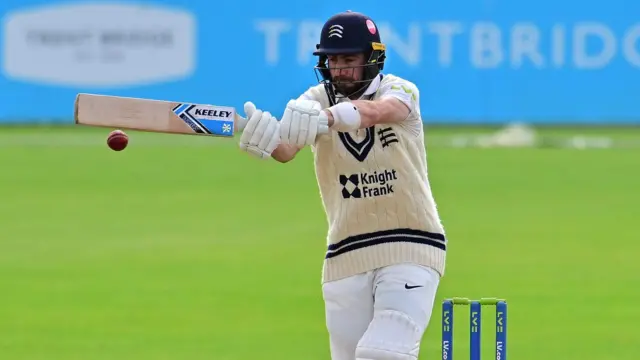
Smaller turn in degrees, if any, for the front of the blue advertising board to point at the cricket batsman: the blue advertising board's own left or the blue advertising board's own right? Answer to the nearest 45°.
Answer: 0° — it already faces them

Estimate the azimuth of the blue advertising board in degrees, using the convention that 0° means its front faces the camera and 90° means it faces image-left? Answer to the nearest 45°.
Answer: approximately 0°

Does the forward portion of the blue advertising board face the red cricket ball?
yes
